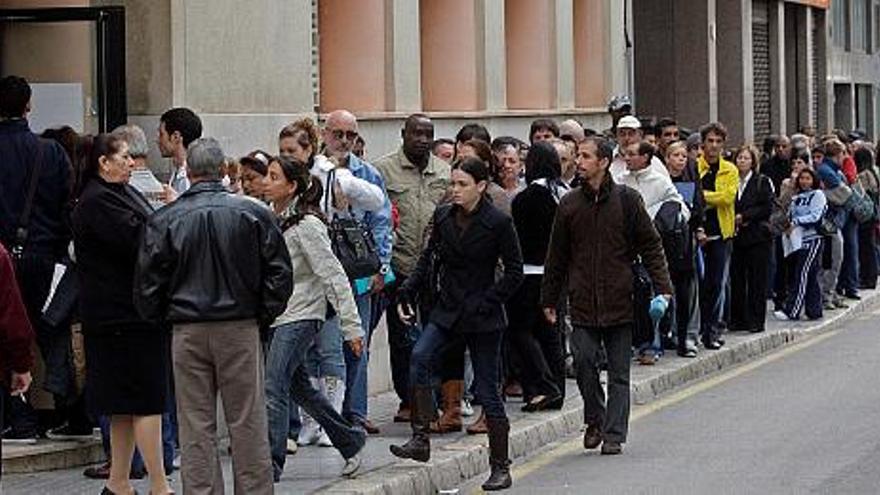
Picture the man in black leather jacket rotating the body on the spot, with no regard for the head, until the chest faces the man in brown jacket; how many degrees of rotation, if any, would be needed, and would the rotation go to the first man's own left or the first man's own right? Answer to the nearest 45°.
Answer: approximately 45° to the first man's own right

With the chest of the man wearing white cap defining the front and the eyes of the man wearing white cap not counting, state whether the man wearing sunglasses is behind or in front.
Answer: in front

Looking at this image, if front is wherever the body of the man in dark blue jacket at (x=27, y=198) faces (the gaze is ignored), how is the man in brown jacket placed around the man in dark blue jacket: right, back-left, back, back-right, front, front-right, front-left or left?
right

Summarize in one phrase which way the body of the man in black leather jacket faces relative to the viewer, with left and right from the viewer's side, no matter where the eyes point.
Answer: facing away from the viewer

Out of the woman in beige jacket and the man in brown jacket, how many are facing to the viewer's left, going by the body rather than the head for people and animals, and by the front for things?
1

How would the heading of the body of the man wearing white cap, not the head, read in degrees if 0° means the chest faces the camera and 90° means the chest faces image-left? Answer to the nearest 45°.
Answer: approximately 45°

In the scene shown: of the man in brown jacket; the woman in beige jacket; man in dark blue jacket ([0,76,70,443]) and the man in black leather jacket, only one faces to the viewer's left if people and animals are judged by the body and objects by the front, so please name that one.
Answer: the woman in beige jacket

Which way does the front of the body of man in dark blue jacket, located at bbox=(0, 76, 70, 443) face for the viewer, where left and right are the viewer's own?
facing away from the viewer

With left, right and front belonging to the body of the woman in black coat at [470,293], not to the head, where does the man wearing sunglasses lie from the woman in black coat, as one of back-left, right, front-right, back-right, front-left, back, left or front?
right

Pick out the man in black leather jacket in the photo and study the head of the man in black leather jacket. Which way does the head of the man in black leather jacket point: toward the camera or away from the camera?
away from the camera

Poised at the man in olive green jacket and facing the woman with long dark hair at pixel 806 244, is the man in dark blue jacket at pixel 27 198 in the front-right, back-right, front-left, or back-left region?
back-left

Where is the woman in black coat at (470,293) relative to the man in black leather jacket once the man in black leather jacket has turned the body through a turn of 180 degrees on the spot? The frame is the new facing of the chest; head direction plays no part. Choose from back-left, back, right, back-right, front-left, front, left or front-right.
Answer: back-left
